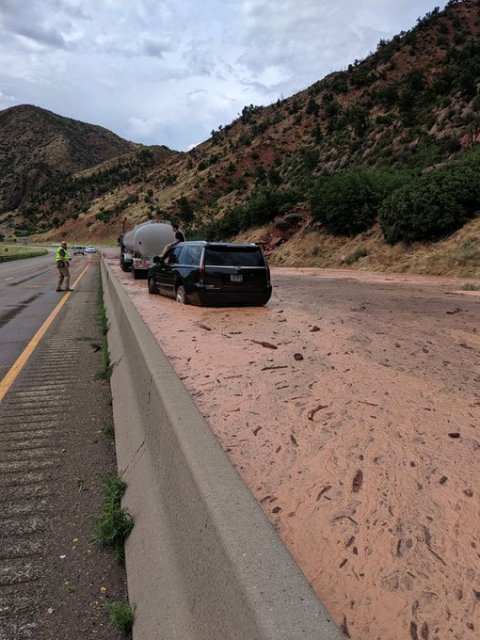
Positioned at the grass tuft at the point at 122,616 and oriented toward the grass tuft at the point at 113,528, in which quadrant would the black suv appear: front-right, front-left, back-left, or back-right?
front-right

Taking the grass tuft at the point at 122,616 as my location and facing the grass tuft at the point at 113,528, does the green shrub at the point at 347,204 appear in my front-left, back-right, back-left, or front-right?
front-right

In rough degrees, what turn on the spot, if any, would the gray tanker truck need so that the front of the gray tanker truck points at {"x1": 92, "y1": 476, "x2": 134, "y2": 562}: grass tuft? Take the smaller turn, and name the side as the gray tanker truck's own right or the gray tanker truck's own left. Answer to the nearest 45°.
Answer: approximately 135° to the gray tanker truck's own left

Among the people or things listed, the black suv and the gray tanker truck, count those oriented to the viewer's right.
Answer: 0

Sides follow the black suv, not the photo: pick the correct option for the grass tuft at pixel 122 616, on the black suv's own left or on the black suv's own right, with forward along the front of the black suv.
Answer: on the black suv's own left

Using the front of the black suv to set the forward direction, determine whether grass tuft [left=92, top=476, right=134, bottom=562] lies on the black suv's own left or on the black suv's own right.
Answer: on the black suv's own left

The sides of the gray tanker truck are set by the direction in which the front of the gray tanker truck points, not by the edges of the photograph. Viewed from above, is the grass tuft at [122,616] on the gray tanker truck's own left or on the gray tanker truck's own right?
on the gray tanker truck's own left

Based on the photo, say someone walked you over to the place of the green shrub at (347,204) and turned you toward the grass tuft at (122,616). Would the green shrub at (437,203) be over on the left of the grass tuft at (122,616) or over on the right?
left

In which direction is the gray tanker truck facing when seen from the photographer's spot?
facing away from the viewer and to the left of the viewer

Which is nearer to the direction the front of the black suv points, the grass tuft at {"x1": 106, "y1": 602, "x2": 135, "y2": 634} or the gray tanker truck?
the gray tanker truck

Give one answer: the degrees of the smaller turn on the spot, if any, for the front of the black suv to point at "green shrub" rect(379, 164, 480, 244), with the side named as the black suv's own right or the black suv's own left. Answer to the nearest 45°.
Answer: approximately 90° to the black suv's own right

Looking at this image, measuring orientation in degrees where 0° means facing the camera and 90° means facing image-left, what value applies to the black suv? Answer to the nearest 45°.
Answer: approximately 135°
